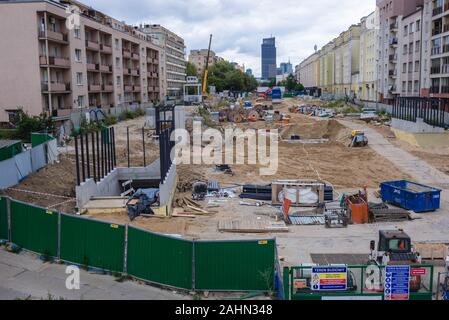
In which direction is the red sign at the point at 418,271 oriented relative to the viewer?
toward the camera

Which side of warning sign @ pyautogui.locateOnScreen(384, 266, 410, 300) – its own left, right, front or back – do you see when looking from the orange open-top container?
back

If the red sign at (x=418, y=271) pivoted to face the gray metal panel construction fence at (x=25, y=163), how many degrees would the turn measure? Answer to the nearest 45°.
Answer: approximately 90° to its right

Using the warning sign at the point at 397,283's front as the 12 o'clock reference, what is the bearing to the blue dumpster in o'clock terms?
The blue dumpster is roughly at 6 o'clock from the warning sign.

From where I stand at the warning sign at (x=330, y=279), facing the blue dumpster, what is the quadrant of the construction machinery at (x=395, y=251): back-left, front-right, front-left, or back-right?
front-right

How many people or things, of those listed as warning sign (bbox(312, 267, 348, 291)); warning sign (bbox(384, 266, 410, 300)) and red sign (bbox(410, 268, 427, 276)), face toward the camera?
3

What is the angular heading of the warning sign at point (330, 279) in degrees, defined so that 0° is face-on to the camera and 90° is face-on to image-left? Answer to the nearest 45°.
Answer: approximately 0°

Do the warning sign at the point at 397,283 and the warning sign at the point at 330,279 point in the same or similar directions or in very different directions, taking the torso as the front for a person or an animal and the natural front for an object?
same or similar directions

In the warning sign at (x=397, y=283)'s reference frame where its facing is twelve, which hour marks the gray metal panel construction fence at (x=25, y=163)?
The gray metal panel construction fence is roughly at 4 o'clock from the warning sign.

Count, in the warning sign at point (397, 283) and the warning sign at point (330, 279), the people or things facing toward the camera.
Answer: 2

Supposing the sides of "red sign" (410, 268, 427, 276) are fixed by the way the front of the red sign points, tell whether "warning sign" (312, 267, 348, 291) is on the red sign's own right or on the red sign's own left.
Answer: on the red sign's own right

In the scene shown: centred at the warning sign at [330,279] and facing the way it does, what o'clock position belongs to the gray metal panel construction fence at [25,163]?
The gray metal panel construction fence is roughly at 4 o'clock from the warning sign.

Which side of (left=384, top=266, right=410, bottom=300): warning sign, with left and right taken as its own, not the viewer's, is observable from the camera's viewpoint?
front

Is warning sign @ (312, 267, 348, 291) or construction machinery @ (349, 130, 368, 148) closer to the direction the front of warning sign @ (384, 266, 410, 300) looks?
the warning sign
